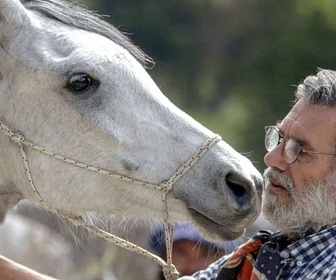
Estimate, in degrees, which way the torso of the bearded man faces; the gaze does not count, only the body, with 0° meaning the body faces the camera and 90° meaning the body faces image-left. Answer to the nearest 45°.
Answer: approximately 45°

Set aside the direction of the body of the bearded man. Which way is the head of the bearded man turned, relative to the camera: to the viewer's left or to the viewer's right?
to the viewer's left
